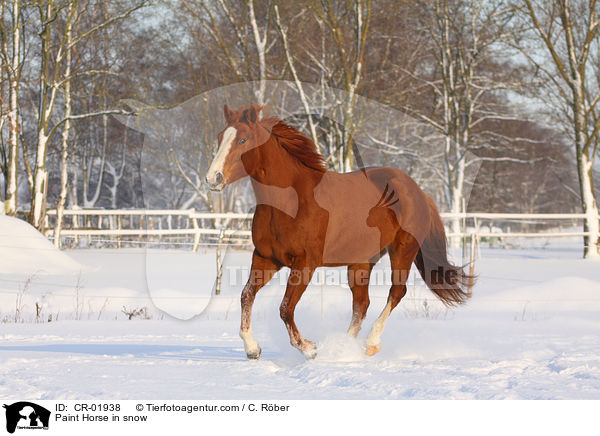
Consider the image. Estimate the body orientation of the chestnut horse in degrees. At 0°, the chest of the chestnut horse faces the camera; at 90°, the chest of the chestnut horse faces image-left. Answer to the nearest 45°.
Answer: approximately 45°

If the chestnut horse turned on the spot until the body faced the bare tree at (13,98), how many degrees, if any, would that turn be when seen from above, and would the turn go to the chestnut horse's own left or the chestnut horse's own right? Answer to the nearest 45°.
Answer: approximately 90° to the chestnut horse's own right

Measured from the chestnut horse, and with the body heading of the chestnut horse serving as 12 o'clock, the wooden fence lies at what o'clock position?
The wooden fence is roughly at 4 o'clock from the chestnut horse.

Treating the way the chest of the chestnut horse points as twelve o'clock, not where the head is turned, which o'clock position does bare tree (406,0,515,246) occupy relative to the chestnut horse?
The bare tree is roughly at 5 o'clock from the chestnut horse.
